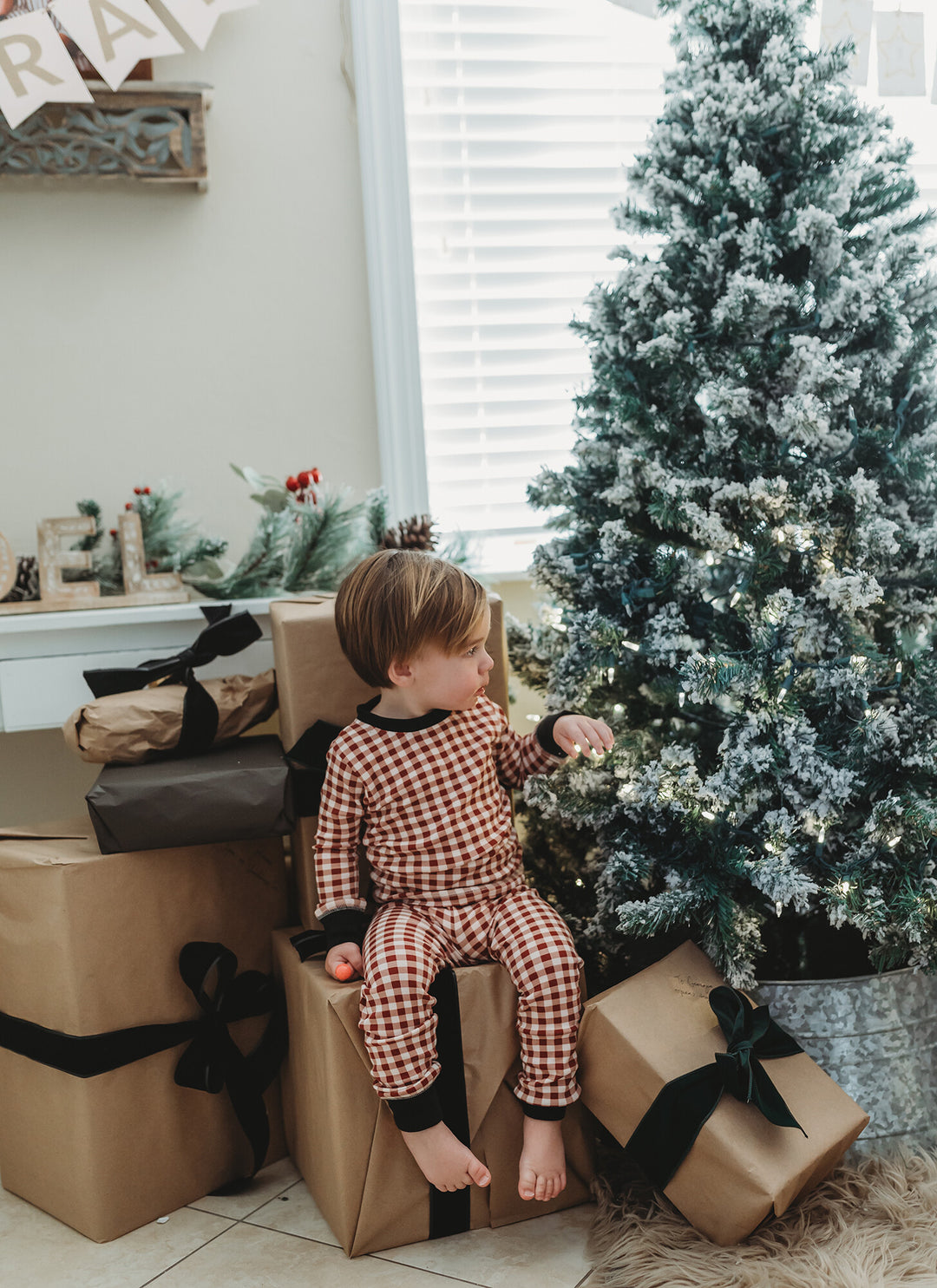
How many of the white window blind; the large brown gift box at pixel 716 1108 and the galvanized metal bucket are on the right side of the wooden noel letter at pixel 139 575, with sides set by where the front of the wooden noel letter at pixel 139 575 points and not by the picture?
0

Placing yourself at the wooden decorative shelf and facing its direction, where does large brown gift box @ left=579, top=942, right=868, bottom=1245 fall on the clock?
The large brown gift box is roughly at 11 o'clock from the wooden decorative shelf.

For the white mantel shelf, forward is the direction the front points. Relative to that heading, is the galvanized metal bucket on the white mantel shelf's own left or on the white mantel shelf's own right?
on the white mantel shelf's own left

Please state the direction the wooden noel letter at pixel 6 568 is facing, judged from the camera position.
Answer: facing the viewer

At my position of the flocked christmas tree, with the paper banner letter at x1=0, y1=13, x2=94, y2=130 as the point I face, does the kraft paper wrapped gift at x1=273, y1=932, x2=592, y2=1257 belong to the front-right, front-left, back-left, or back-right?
front-left

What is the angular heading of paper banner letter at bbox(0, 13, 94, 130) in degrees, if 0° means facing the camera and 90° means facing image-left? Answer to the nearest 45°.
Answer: approximately 0°

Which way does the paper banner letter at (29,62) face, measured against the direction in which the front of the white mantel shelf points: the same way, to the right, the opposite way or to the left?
the same way

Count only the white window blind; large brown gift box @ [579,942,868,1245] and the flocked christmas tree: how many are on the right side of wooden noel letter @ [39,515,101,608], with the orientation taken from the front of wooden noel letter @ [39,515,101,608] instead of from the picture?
0

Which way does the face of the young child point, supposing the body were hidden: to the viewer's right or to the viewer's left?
to the viewer's right

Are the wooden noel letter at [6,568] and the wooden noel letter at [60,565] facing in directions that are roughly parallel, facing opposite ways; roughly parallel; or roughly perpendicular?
roughly parallel

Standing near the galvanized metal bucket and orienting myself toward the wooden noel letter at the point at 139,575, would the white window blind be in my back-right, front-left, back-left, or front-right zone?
front-right

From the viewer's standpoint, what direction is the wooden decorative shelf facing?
toward the camera
